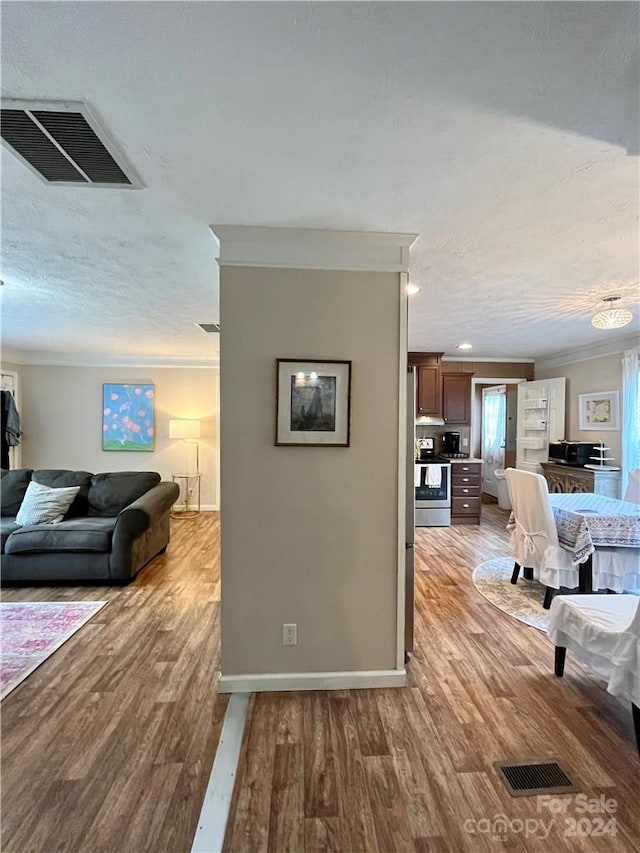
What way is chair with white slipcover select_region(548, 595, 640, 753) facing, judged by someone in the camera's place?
facing away from the viewer and to the left of the viewer

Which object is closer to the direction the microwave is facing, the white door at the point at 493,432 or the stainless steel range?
the stainless steel range

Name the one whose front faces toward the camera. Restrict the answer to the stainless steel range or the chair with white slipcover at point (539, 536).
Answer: the stainless steel range

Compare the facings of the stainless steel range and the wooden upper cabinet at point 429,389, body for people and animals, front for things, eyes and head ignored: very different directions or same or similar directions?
same or similar directions

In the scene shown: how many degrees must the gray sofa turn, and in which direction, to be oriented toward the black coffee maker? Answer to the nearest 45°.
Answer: approximately 135° to its left

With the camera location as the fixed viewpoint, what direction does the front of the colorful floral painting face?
facing the viewer

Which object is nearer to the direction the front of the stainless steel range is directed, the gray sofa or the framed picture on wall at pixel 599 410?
the gray sofa

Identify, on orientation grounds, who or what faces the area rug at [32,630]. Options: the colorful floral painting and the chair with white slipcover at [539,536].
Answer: the colorful floral painting

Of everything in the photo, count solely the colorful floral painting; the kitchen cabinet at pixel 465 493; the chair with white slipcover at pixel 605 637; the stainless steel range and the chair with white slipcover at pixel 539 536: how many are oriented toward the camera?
3

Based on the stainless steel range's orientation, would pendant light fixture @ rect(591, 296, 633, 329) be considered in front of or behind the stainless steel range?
in front

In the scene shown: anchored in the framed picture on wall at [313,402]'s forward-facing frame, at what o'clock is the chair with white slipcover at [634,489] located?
The chair with white slipcover is roughly at 8 o'clock from the framed picture on wall.

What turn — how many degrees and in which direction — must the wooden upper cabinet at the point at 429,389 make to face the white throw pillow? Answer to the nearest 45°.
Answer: approximately 45° to its right

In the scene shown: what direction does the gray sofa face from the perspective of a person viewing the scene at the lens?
facing the viewer and to the left of the viewer

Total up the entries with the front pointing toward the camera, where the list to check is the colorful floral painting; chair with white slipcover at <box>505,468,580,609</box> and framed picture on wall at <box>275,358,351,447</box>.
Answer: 2

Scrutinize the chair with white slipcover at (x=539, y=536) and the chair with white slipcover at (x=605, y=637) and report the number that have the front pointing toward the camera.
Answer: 0

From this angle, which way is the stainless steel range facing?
toward the camera

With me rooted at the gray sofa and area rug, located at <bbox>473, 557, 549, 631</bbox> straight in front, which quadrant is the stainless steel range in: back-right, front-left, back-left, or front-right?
front-left

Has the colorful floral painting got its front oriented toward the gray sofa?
yes

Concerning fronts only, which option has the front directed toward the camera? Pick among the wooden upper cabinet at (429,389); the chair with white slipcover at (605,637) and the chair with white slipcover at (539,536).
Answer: the wooden upper cabinet

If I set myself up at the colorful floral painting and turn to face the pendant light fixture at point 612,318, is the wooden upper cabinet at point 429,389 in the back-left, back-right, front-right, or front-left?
front-left

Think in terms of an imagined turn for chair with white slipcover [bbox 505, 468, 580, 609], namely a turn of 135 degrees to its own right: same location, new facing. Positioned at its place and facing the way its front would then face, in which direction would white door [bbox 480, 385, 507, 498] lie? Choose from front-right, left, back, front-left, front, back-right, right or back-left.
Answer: back

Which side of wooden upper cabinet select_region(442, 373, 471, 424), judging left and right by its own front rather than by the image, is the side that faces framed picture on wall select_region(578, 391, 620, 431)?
left

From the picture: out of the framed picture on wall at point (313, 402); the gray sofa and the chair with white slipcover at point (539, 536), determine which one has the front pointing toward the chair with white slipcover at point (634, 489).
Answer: the chair with white slipcover at point (539, 536)
